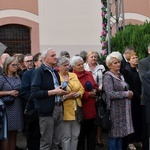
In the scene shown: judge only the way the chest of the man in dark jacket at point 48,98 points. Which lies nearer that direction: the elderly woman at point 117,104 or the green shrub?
the elderly woman

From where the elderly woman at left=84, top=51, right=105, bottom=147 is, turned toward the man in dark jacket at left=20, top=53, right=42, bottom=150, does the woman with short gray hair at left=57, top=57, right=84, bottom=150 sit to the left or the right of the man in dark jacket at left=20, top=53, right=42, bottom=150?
left

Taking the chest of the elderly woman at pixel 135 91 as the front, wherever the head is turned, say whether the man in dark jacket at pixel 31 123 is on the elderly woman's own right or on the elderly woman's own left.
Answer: on the elderly woman's own right

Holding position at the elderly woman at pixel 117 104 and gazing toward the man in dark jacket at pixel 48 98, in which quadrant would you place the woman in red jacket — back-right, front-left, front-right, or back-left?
front-right

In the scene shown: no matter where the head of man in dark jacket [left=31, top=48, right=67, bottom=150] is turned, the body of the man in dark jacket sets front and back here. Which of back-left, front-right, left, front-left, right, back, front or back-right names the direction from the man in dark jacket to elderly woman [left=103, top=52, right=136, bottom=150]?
front-left

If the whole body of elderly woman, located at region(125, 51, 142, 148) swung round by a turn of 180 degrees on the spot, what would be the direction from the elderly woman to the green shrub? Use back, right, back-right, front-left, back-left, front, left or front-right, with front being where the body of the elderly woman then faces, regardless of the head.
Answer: front-right

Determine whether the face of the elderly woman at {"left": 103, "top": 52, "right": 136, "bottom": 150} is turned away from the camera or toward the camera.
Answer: toward the camera

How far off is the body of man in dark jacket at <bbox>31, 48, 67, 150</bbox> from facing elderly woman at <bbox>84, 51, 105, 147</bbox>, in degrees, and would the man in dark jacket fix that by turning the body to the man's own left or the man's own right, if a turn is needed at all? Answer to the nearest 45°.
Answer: approximately 90° to the man's own left

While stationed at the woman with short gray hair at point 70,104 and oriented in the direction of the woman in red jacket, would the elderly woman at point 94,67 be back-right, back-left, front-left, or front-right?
front-left
